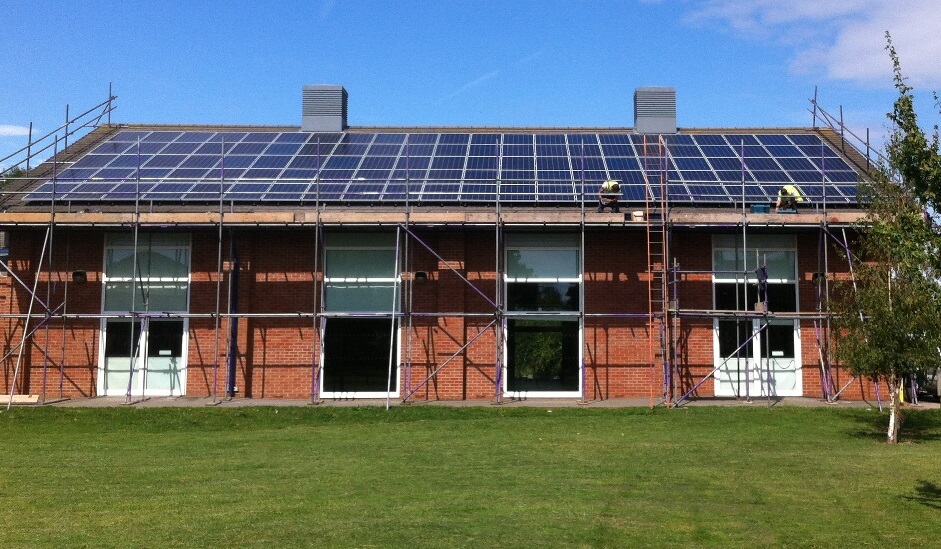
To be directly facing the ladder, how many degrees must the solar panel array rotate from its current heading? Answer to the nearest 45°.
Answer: approximately 45° to its left

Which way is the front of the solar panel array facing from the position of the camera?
facing the viewer
